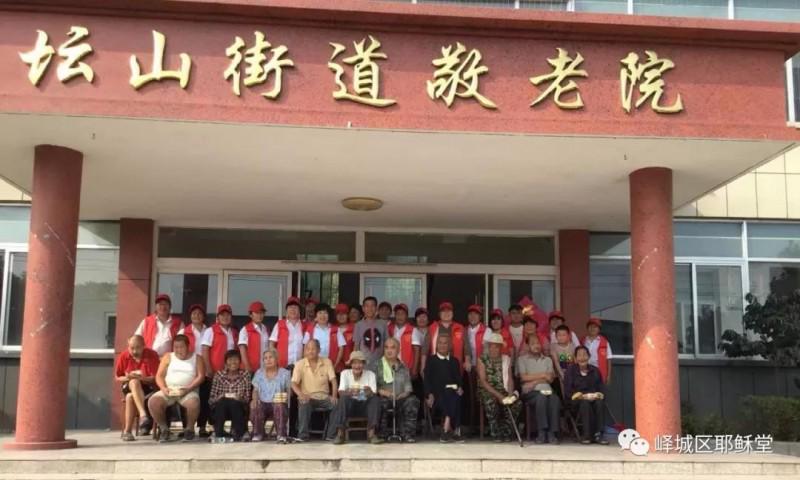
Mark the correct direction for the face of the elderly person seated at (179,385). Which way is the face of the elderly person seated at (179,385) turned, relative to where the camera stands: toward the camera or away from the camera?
toward the camera

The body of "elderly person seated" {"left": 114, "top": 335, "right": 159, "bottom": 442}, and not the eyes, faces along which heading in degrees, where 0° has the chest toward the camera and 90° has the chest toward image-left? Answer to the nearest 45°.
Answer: approximately 0°

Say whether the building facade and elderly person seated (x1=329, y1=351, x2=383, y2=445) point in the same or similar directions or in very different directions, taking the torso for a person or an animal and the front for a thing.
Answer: same or similar directions

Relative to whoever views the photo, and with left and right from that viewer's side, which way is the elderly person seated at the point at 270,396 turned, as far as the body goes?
facing the viewer

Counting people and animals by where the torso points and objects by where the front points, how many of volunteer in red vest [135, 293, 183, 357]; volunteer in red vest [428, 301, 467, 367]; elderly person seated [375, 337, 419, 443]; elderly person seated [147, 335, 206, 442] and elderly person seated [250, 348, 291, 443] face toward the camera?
5

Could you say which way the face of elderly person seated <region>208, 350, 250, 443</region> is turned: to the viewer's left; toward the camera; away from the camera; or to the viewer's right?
toward the camera

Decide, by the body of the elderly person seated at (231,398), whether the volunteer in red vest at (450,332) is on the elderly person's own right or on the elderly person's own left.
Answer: on the elderly person's own left

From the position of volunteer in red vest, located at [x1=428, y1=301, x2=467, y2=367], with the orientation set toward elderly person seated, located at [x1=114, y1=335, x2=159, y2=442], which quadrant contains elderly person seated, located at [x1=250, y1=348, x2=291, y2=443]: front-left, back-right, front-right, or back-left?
front-left

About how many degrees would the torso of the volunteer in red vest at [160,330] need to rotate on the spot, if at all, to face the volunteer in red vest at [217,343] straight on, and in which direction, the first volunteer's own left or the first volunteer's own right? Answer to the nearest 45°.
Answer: approximately 45° to the first volunteer's own left

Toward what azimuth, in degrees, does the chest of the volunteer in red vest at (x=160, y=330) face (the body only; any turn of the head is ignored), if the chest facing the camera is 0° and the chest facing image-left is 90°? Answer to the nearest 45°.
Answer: approximately 0°

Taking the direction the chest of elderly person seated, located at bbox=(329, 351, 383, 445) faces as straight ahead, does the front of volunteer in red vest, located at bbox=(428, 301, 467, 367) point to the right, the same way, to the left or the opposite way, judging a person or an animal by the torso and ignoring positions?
the same way

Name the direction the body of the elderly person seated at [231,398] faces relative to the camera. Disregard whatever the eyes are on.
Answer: toward the camera

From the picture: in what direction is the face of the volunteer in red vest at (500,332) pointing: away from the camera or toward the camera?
toward the camera

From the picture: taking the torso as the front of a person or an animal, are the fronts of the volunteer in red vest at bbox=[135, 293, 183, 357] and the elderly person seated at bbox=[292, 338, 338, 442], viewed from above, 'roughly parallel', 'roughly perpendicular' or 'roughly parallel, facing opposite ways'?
roughly parallel

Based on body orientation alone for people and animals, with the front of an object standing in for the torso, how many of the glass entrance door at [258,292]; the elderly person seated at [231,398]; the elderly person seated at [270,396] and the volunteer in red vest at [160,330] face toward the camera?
4

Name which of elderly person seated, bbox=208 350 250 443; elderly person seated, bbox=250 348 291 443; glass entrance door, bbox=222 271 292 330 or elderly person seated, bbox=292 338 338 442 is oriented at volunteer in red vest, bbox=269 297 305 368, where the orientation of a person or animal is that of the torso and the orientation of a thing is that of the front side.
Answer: the glass entrance door

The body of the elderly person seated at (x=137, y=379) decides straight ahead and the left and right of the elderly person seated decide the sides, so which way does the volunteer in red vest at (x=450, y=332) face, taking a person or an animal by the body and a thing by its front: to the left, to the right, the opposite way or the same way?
the same way

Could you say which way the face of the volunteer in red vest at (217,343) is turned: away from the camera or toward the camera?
toward the camera

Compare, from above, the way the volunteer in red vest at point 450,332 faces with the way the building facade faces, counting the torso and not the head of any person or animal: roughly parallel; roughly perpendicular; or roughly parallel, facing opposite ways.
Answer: roughly parallel
